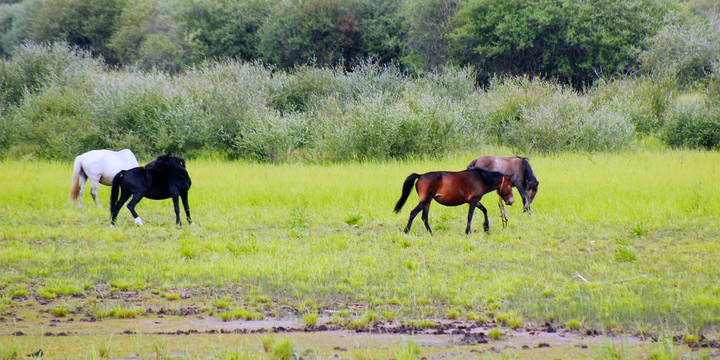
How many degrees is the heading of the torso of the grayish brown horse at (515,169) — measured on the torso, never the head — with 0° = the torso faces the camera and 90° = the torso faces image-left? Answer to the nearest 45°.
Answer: approximately 270°

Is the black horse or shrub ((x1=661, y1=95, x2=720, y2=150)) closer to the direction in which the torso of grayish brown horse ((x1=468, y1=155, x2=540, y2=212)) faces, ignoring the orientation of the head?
the shrub

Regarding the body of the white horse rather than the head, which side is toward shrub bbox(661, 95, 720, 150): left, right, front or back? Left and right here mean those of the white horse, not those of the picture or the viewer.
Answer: front

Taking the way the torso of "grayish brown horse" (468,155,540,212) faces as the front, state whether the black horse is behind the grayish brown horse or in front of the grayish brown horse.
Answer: behind

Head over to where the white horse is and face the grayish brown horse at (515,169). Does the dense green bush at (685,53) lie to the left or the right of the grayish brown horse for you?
left

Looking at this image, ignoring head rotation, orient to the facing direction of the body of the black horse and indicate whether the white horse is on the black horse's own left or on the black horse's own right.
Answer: on the black horse's own left

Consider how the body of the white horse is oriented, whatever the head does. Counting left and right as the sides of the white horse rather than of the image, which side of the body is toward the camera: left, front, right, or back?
right

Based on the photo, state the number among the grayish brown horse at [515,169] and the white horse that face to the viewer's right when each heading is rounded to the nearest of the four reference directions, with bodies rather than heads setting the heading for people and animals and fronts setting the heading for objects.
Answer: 2

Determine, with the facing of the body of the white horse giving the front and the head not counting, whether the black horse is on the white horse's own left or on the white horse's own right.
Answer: on the white horse's own right

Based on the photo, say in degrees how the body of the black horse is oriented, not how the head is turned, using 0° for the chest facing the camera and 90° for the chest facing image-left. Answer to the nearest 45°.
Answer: approximately 270°

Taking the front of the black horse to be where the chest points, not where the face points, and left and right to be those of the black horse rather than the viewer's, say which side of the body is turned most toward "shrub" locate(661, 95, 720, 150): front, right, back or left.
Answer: front

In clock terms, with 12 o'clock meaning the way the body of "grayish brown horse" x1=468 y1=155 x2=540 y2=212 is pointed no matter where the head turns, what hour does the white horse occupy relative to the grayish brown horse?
The white horse is roughly at 6 o'clock from the grayish brown horse.
